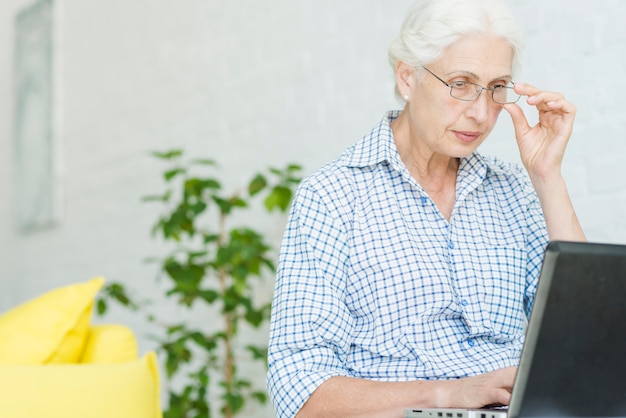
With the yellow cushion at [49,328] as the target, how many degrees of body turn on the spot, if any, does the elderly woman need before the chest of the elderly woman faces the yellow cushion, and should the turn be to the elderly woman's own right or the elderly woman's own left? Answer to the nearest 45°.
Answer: approximately 135° to the elderly woman's own right

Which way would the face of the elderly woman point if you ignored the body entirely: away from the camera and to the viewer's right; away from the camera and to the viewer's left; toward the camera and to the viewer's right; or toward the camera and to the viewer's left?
toward the camera and to the viewer's right

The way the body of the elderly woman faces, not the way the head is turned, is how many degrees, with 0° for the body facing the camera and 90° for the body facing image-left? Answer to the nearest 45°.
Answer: approximately 315°

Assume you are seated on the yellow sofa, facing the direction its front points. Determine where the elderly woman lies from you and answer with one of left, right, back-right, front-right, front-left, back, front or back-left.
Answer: back-left

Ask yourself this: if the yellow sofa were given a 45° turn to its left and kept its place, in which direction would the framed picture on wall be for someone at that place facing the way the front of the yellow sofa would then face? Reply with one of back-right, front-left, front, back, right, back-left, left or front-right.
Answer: back-right
